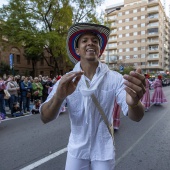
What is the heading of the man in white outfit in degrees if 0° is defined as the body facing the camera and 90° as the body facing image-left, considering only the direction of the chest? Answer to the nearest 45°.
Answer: approximately 0°

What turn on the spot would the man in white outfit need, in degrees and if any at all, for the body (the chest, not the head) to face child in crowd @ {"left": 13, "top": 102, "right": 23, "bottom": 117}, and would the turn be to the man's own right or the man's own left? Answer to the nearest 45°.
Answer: approximately 135° to the man's own right

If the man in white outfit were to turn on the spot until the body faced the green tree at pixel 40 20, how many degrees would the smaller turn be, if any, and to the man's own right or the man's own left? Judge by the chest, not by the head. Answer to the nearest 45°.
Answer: approximately 180°
